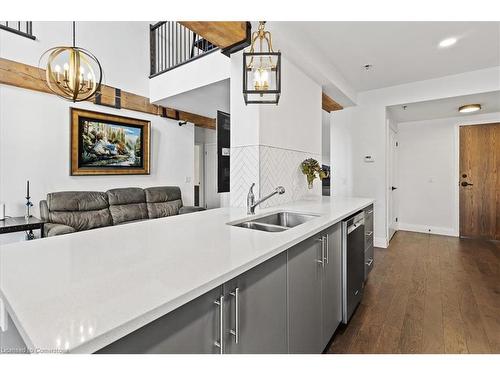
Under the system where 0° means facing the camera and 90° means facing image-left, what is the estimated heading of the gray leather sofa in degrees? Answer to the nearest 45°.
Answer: approximately 315°

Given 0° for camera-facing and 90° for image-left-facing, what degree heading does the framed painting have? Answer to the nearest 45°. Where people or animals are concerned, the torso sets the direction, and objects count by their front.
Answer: approximately 315°
